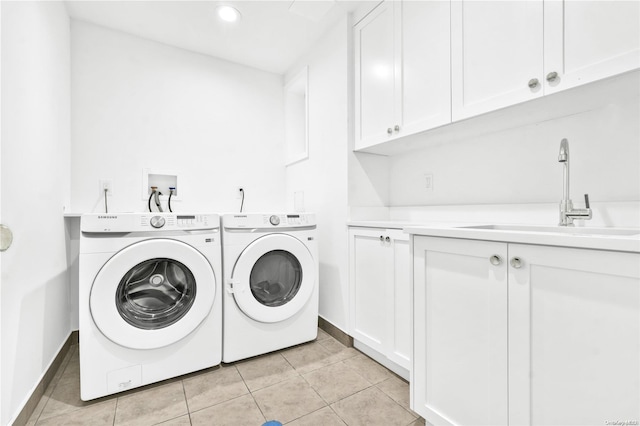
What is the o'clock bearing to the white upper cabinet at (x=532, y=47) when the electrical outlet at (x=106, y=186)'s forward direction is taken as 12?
The white upper cabinet is roughly at 11 o'clock from the electrical outlet.

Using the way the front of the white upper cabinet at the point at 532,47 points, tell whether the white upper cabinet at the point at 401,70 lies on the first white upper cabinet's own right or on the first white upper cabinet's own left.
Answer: on the first white upper cabinet's own right

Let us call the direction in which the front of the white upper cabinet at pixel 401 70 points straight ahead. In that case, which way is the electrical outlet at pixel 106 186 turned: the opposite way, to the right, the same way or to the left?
to the left

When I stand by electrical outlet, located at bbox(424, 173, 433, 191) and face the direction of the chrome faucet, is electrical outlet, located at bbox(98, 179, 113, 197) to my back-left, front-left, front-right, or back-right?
back-right

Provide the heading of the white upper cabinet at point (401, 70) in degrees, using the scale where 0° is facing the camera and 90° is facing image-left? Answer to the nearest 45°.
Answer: approximately 45°

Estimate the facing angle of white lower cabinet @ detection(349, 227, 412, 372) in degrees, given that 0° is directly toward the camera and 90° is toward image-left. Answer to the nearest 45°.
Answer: approximately 45°
